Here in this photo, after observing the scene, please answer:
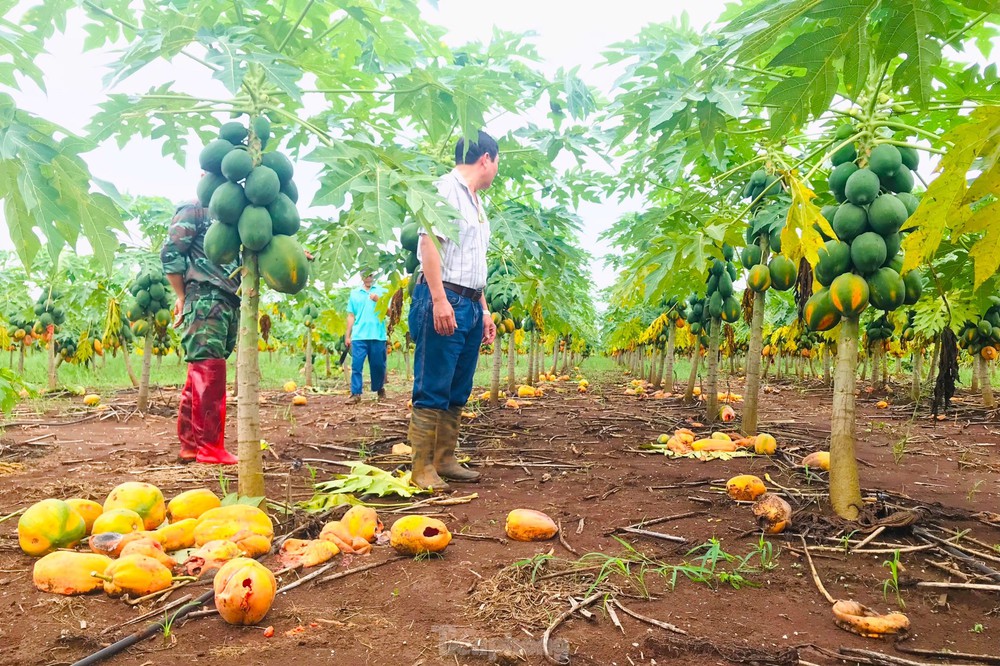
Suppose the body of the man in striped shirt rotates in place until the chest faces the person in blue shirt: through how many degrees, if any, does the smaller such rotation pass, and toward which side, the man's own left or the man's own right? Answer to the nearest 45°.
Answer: approximately 135° to the man's own left

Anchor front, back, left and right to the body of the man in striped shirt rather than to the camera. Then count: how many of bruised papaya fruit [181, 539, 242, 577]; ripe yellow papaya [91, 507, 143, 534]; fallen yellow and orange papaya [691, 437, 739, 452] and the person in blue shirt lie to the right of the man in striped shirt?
2

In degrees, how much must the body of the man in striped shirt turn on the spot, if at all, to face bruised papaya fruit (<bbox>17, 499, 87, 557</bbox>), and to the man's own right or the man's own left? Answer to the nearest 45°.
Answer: approximately 90° to the man's own right

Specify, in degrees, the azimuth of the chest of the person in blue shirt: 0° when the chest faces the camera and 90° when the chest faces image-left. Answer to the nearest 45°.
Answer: approximately 0°

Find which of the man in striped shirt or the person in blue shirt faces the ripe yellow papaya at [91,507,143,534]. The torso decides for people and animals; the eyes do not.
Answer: the person in blue shirt
